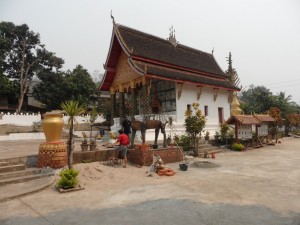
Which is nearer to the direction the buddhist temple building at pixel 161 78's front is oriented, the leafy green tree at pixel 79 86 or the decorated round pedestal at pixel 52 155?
the decorated round pedestal

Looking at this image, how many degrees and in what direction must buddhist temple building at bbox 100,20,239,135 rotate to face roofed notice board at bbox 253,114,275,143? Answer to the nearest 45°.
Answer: approximately 135° to its left

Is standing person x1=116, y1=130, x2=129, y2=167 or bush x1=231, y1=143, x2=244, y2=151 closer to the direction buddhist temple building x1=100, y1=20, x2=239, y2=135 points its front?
the standing person

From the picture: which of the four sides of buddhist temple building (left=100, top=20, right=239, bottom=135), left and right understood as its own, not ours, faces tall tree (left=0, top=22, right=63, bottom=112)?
right

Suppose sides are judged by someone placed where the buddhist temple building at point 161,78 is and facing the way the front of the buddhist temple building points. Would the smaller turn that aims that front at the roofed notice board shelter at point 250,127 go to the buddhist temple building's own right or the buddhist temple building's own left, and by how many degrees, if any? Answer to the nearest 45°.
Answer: approximately 135° to the buddhist temple building's own left

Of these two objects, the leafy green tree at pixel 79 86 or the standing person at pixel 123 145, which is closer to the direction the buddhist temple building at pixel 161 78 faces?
the standing person

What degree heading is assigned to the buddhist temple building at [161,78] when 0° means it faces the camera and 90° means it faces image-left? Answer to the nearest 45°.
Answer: approximately 45°

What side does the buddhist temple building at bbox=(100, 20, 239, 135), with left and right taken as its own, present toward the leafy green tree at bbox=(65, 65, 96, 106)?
right
